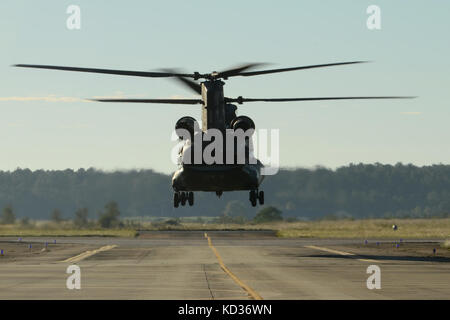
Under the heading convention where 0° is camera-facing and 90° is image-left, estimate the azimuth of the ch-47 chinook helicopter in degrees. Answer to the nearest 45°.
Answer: approximately 180°
